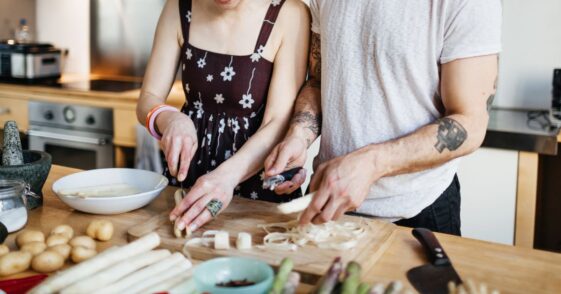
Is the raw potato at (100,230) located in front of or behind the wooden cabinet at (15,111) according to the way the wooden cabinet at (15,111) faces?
in front

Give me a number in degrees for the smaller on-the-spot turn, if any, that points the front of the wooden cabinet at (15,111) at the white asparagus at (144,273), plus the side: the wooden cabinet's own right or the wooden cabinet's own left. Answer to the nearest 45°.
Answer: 0° — it already faces it

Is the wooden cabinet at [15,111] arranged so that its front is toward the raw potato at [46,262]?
yes

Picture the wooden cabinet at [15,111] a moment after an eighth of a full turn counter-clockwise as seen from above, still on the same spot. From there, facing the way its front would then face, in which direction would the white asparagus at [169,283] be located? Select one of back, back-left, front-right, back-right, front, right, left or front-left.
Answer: front-right

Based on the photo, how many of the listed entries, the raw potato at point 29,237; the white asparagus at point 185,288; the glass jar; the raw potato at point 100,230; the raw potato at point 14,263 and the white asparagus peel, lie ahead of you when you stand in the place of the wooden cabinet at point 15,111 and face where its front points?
6

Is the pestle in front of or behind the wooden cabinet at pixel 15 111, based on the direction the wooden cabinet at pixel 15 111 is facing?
in front

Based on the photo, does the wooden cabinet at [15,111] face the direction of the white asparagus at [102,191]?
yes

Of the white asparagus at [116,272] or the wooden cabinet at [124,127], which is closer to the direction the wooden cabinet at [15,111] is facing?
the white asparagus

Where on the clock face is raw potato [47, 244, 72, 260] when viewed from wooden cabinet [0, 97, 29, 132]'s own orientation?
The raw potato is roughly at 12 o'clock from the wooden cabinet.

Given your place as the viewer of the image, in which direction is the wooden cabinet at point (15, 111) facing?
facing the viewer

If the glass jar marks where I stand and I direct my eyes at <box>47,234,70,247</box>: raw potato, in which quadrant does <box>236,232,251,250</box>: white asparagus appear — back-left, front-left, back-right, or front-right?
front-left

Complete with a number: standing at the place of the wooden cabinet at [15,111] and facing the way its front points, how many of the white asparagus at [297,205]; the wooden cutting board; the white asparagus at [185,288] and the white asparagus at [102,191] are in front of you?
4

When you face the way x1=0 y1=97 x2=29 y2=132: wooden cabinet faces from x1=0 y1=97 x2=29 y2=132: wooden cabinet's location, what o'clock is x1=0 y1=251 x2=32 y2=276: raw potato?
The raw potato is roughly at 12 o'clock from the wooden cabinet.

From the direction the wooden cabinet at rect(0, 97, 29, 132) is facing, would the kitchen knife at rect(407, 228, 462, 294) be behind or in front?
in front

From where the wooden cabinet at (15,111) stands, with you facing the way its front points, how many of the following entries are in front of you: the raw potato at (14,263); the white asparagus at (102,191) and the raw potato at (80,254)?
3

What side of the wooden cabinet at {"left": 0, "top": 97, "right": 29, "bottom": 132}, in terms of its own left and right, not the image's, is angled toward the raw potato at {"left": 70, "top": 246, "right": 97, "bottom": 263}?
front

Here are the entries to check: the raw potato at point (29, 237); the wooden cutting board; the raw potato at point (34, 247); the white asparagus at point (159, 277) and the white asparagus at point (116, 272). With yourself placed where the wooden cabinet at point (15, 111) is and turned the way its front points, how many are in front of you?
5

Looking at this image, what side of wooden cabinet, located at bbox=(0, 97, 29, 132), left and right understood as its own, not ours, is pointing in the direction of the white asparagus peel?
front
